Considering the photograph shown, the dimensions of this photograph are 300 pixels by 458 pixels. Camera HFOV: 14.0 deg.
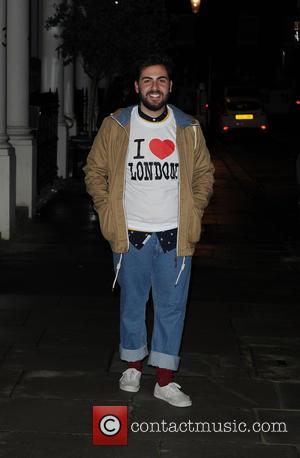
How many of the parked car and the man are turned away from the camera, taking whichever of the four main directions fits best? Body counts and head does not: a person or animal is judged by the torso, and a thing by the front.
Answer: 1

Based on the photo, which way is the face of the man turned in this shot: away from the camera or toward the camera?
toward the camera

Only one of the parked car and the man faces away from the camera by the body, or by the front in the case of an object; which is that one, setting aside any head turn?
the parked car

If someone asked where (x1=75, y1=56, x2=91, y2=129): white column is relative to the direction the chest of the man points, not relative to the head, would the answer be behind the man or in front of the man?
behind

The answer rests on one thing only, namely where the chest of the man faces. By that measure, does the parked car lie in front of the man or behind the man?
behind

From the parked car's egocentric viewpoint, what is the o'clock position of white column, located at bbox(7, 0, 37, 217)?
The white column is roughly at 6 o'clock from the parked car.

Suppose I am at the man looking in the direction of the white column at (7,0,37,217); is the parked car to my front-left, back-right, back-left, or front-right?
front-right

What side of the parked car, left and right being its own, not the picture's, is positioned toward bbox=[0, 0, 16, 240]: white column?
back

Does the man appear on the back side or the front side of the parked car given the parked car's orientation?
on the back side

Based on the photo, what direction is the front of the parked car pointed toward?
away from the camera

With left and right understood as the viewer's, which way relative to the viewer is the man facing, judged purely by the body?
facing the viewer

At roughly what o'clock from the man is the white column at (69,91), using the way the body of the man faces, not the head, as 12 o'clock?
The white column is roughly at 6 o'clock from the man.

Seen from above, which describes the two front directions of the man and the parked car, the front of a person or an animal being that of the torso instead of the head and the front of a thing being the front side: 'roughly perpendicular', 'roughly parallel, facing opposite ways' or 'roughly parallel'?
roughly parallel, facing opposite ways
